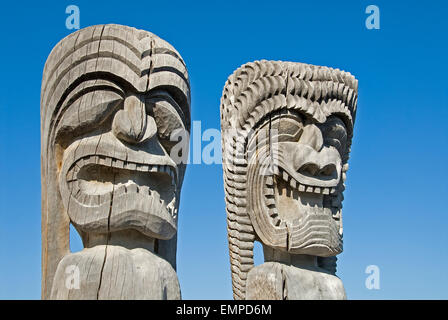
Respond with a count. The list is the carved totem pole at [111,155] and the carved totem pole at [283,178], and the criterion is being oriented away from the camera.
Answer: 0

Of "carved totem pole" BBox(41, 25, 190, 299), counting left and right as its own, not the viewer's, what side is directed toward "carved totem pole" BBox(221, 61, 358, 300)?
left

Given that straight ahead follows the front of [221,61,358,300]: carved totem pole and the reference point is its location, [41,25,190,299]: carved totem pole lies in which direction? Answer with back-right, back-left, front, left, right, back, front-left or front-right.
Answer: right

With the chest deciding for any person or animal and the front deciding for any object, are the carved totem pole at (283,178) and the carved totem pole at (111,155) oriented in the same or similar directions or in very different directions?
same or similar directions

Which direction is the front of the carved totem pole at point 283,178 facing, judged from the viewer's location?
facing the viewer and to the right of the viewer
